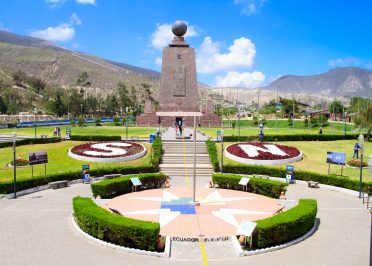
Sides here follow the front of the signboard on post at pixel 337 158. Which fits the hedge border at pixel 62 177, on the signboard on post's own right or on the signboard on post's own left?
on the signboard on post's own right

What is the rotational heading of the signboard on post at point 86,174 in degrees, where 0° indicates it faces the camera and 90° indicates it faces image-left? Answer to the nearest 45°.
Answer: approximately 0°

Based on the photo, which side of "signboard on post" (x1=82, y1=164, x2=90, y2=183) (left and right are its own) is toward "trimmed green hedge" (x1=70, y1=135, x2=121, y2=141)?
back

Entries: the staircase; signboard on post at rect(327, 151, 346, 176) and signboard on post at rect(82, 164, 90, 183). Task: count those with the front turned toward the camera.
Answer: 3

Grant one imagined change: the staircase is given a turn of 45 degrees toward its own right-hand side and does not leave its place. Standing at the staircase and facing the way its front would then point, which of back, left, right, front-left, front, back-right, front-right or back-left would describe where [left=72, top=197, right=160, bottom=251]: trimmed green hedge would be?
front-left

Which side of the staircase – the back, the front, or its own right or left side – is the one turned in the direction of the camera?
front

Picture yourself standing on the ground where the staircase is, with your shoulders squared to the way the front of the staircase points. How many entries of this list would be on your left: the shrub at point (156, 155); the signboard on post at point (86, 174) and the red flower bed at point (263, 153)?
1

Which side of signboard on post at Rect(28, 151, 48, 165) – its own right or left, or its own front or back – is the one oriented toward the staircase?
left

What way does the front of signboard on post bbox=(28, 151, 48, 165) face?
toward the camera

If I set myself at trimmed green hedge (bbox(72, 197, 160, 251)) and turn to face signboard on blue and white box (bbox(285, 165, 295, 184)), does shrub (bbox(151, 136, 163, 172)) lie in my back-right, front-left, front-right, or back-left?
front-left

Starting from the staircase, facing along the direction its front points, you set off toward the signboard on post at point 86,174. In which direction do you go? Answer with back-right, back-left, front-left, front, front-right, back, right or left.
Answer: front-right

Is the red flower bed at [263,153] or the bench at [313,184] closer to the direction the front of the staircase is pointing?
the bench

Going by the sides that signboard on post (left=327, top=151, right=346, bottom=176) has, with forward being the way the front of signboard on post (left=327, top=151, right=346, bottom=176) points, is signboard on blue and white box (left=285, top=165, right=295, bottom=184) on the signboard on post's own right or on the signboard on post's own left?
on the signboard on post's own right

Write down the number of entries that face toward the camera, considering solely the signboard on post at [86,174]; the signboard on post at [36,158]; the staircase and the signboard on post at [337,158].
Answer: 4

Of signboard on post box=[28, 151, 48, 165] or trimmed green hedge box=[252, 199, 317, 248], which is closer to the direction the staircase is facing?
the trimmed green hedge

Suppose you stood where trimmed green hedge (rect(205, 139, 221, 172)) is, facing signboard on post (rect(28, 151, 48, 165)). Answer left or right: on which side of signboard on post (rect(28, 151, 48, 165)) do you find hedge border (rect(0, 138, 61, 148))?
right

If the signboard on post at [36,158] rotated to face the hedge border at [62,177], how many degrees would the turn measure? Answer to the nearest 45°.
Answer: approximately 90° to its left

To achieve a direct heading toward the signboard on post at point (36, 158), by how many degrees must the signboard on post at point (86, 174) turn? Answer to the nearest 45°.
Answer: approximately 90° to its right
